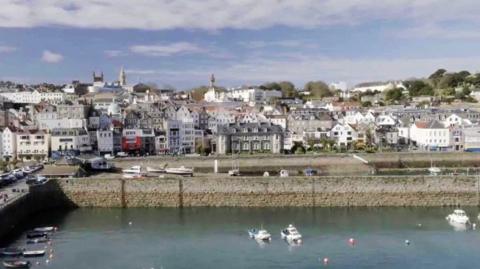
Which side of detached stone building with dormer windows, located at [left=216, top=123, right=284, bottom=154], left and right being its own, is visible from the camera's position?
front

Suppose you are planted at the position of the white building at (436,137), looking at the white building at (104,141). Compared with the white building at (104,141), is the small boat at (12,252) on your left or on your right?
left

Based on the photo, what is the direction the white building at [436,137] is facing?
toward the camera

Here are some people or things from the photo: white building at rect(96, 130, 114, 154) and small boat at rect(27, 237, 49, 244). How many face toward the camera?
1

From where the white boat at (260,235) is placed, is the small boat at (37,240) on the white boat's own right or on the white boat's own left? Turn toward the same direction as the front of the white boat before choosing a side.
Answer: on the white boat's own right

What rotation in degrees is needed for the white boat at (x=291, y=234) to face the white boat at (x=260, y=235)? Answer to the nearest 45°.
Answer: approximately 135° to its right
